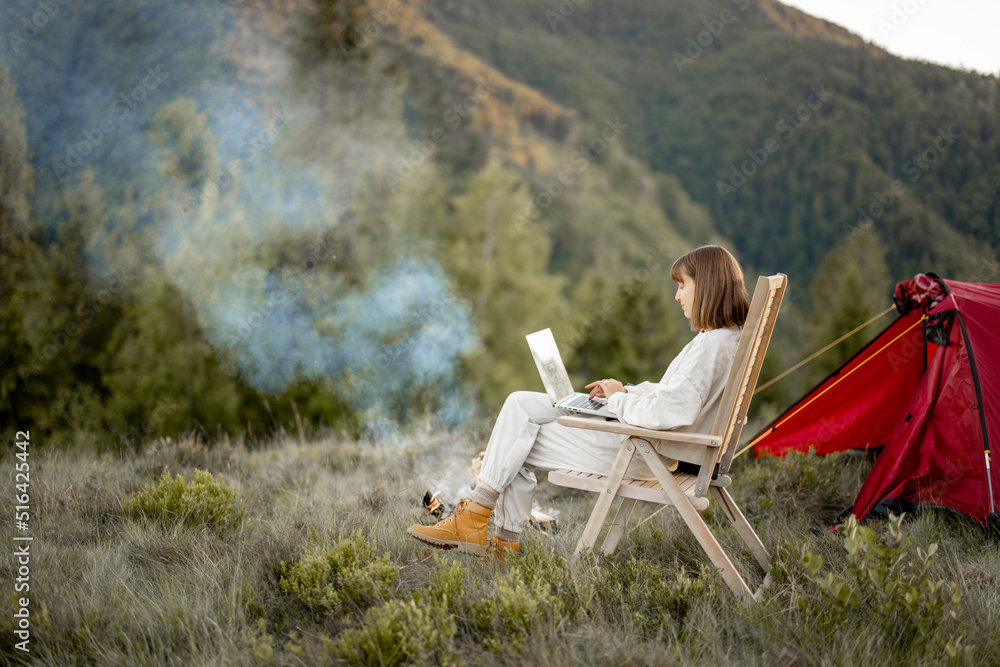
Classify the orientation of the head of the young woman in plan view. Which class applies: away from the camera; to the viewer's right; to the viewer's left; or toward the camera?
to the viewer's left

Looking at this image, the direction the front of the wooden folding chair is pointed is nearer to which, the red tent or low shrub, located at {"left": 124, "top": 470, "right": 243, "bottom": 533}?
the low shrub

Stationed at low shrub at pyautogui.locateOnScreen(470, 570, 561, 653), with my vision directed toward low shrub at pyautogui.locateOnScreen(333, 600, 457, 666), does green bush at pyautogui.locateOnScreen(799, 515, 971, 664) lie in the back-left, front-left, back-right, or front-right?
back-left

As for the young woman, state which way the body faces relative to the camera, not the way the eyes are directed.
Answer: to the viewer's left

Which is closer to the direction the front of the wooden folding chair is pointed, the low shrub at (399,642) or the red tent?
the low shrub

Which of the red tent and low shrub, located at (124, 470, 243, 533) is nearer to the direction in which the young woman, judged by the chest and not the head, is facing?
the low shrub

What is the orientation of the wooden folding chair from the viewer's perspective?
to the viewer's left
